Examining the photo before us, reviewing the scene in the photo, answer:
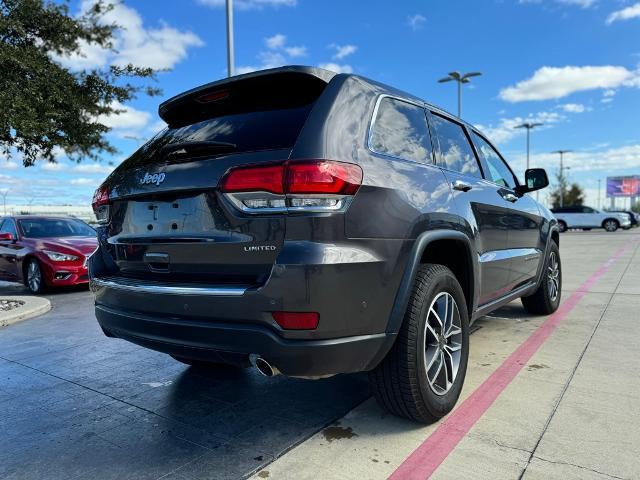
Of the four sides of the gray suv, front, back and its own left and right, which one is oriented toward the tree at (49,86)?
left

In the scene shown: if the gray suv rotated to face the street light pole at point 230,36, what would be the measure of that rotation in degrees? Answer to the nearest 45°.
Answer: approximately 45° to its left

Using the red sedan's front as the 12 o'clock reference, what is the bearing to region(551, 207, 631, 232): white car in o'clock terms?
The white car is roughly at 10 o'clock from the red sedan.

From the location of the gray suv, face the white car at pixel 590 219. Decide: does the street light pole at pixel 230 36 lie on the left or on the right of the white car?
left

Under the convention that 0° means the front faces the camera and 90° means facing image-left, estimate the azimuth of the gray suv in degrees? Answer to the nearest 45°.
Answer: approximately 225°

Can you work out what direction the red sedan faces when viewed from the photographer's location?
facing the viewer and to the right of the viewer
